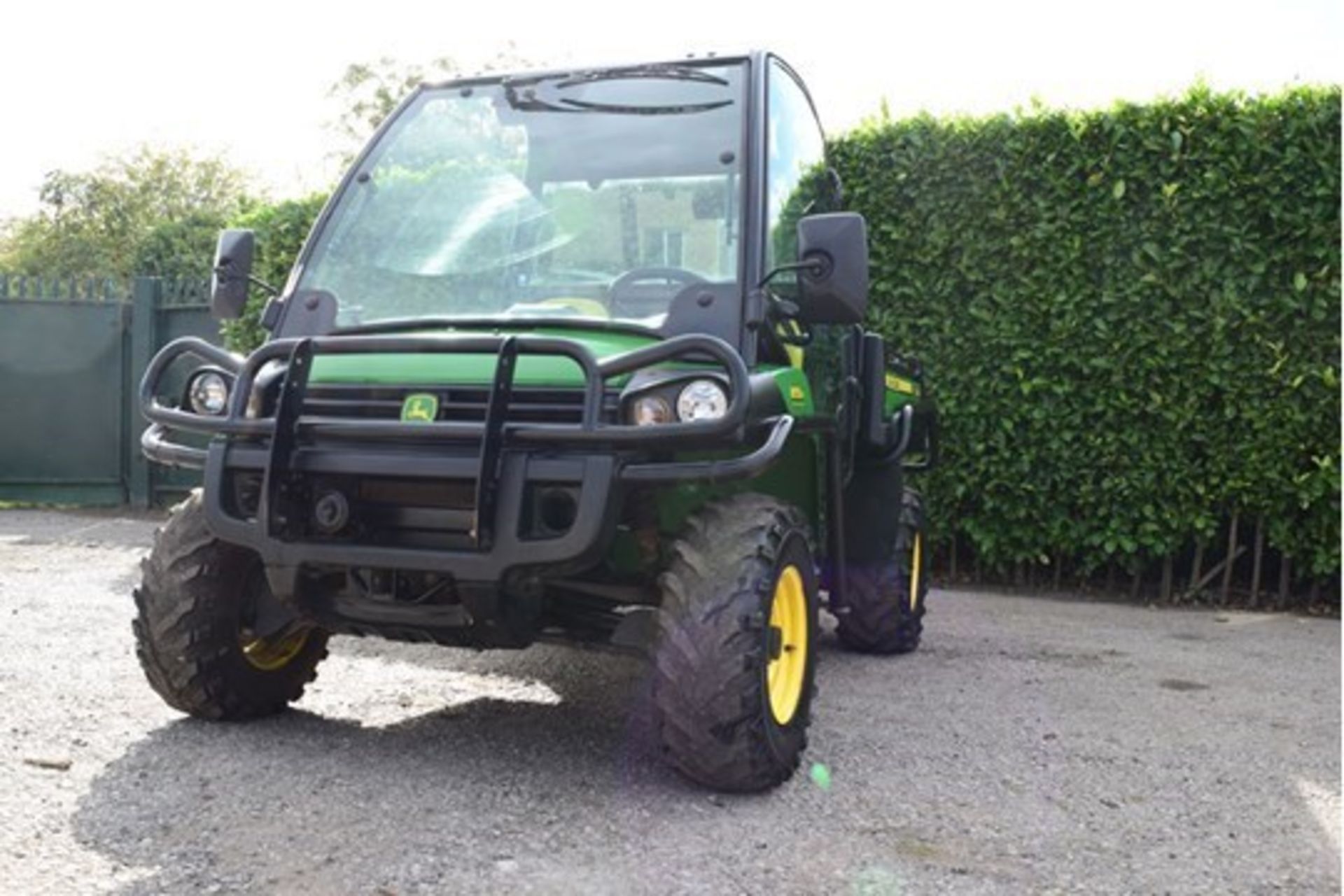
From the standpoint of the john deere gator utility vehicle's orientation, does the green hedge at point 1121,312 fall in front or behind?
behind

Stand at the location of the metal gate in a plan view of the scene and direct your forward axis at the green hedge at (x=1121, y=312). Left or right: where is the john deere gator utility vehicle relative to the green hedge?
right

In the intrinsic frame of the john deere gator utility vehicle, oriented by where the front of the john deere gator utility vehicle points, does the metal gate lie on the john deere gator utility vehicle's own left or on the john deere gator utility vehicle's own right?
on the john deere gator utility vehicle's own right

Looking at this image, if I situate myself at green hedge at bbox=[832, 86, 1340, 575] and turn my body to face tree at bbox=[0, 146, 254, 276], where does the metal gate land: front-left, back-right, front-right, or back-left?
front-left

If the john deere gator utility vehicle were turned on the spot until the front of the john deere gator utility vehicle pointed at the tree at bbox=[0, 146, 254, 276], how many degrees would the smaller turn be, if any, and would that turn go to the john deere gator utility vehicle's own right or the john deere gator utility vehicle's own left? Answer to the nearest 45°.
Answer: approximately 135° to the john deere gator utility vehicle's own right

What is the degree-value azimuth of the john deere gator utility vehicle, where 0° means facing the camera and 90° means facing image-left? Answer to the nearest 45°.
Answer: approximately 45°
